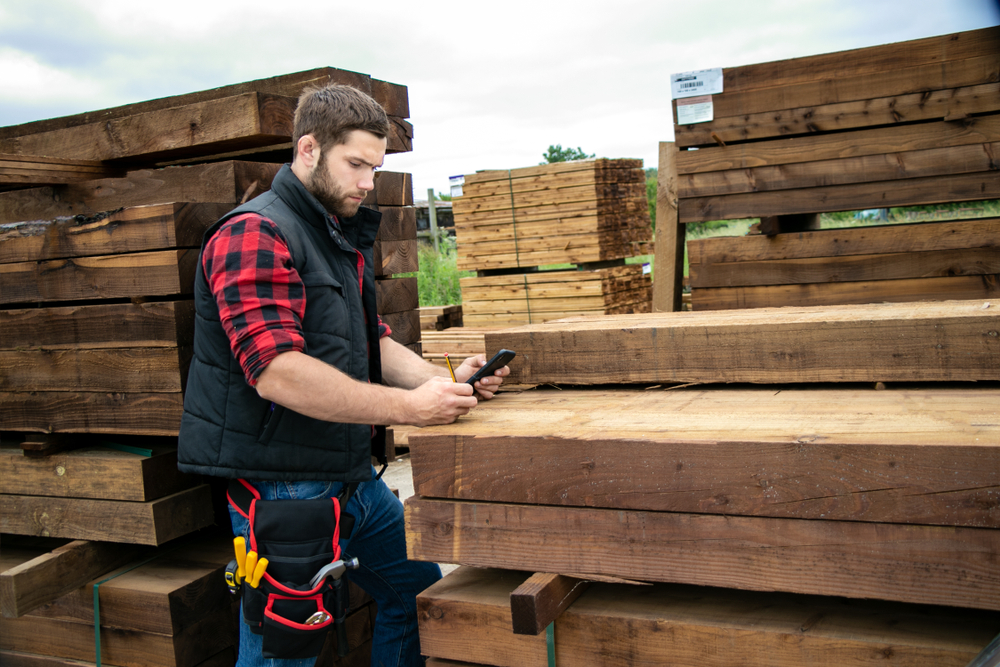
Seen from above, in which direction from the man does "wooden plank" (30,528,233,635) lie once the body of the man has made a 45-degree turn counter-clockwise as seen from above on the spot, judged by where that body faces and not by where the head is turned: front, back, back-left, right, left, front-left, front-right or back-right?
left

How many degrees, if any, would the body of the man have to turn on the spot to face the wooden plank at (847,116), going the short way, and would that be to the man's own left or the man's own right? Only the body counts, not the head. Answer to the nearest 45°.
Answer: approximately 45° to the man's own left

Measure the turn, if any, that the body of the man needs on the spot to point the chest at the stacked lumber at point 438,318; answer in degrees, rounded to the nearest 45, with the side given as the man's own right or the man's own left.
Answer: approximately 90° to the man's own left

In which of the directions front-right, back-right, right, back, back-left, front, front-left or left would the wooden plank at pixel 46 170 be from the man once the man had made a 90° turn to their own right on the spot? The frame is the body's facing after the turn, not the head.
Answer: back-right

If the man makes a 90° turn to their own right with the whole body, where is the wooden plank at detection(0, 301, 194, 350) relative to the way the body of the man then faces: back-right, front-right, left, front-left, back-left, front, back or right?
back-right

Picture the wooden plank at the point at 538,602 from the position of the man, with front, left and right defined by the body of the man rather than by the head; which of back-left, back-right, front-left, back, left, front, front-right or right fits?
front-right

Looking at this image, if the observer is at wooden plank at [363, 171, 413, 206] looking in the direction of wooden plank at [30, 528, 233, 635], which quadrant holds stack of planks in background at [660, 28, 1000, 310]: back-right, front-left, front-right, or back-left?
back-left

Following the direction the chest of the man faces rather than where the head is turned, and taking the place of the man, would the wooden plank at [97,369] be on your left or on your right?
on your left

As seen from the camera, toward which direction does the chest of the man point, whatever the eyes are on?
to the viewer's right

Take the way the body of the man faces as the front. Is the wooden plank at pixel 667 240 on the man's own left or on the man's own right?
on the man's own left

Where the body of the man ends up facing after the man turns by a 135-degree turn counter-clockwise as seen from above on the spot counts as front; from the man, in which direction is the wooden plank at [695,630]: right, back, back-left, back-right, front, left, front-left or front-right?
back

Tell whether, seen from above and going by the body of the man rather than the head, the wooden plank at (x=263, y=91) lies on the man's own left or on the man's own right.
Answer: on the man's own left
